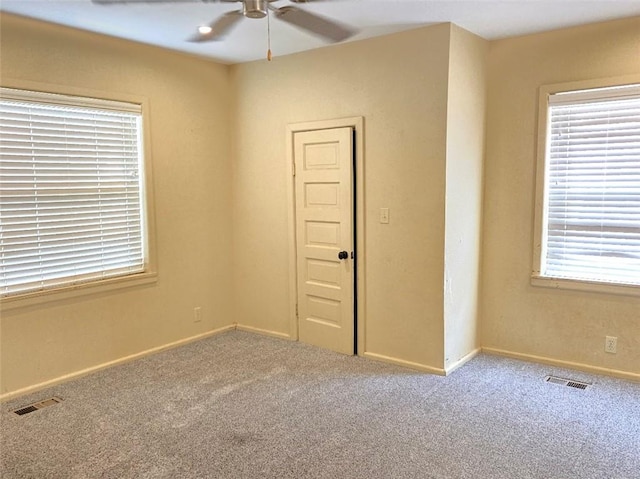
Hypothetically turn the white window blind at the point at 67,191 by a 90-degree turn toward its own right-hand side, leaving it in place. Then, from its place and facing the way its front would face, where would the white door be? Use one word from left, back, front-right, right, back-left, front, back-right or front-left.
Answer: back-left

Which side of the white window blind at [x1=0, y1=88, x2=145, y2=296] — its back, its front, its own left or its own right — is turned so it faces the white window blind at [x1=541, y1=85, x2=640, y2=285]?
front

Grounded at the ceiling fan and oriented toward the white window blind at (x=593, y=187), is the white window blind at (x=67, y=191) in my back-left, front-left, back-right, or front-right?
back-left

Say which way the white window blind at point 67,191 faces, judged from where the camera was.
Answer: facing the viewer and to the right of the viewer

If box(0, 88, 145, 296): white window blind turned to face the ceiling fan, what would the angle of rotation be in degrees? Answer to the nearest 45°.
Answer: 0° — it already faces it
